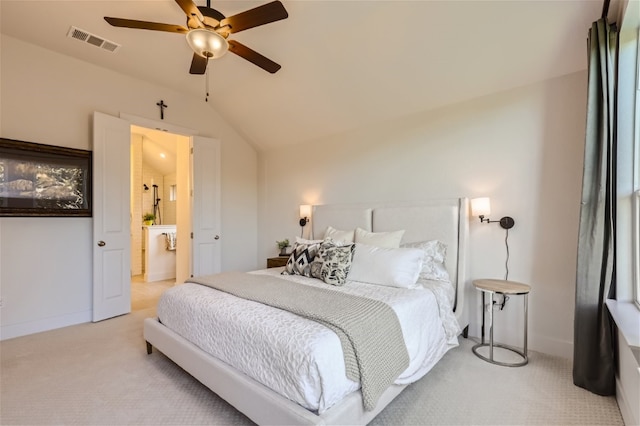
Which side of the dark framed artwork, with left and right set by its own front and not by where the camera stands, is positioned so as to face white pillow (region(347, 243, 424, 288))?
front

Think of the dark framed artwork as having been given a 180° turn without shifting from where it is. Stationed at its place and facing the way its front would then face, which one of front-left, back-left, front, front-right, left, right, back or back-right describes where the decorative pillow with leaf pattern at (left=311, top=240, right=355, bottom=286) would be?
back

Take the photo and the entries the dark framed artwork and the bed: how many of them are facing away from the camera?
0

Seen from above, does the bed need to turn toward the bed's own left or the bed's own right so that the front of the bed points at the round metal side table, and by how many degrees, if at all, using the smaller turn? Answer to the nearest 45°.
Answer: approximately 135° to the bed's own left

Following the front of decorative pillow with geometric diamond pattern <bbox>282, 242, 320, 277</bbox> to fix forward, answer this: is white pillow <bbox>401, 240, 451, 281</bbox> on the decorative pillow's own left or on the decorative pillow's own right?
on the decorative pillow's own left

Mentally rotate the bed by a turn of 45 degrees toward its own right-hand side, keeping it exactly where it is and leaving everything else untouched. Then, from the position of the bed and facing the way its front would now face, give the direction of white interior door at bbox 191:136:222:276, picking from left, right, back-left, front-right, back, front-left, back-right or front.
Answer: front-right

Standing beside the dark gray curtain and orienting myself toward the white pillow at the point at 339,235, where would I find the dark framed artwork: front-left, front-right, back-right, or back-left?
front-left

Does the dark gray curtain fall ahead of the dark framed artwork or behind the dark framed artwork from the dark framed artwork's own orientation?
ahead

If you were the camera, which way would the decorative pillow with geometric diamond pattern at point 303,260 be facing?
facing the viewer and to the left of the viewer

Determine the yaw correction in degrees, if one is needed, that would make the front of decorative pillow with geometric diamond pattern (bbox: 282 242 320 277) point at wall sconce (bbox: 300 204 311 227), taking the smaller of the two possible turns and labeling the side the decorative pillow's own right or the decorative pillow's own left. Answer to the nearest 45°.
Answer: approximately 135° to the decorative pillow's own right

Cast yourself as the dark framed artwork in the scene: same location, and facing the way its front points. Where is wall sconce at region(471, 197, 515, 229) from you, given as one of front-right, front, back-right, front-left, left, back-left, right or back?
front

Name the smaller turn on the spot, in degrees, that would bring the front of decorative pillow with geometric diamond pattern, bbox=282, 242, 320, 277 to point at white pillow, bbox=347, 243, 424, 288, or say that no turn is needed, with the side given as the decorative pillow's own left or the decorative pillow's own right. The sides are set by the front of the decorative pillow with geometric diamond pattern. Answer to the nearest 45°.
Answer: approximately 90° to the decorative pillow's own left

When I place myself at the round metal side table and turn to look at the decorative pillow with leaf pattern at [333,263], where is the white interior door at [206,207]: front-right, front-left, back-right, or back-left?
front-right

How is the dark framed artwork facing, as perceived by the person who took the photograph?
facing the viewer and to the right of the viewer

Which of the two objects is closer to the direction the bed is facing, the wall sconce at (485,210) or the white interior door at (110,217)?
the white interior door
